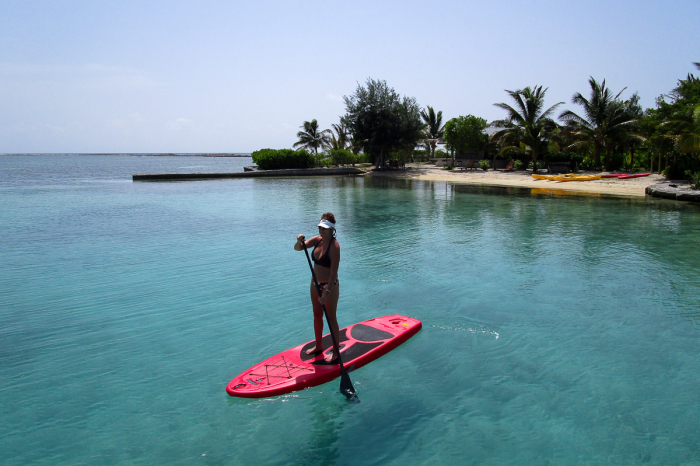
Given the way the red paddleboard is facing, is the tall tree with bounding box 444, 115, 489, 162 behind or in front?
behind

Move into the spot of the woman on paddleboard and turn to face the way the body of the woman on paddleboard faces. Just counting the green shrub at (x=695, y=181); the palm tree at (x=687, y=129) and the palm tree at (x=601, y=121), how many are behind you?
3

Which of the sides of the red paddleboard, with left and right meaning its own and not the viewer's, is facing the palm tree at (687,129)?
back

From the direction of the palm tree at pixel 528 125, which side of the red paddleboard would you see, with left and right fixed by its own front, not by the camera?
back

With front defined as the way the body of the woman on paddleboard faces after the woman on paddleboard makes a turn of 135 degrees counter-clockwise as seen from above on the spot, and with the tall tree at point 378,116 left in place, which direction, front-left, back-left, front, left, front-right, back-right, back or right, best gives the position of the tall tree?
left

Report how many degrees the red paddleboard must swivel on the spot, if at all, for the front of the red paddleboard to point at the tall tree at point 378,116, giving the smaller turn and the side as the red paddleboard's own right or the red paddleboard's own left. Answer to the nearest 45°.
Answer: approximately 135° to the red paddleboard's own right

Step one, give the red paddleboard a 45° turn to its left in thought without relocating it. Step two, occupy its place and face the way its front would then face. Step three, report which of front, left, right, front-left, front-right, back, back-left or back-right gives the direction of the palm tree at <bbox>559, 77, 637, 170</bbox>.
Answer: back-left

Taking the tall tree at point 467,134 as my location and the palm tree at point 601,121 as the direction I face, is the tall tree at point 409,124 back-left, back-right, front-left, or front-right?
back-right
